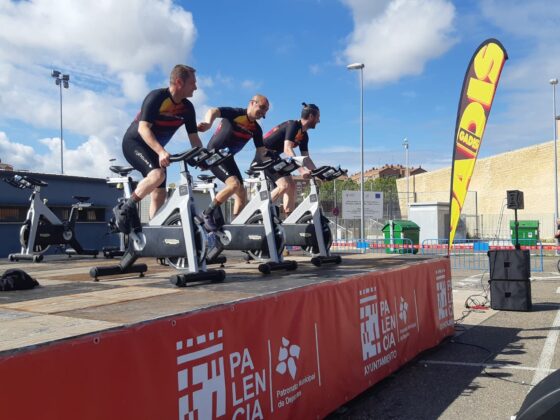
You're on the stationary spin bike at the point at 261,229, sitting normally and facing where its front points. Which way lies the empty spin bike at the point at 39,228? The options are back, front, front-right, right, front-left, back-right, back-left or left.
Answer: back

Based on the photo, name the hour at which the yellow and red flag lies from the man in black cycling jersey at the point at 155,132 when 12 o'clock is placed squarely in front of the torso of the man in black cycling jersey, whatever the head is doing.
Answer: The yellow and red flag is roughly at 10 o'clock from the man in black cycling jersey.

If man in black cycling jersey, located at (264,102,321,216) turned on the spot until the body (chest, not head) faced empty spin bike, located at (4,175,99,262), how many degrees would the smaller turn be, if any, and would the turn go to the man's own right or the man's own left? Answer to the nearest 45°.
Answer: approximately 180°

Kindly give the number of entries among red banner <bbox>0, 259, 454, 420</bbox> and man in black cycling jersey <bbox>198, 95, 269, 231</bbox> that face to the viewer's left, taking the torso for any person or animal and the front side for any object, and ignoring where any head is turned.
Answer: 0

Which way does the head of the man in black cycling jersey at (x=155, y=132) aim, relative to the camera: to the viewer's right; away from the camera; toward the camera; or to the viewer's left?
to the viewer's right

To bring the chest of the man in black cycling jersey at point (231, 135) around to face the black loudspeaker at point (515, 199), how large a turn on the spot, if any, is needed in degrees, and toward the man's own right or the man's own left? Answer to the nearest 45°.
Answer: approximately 90° to the man's own left
